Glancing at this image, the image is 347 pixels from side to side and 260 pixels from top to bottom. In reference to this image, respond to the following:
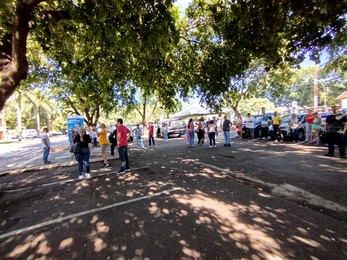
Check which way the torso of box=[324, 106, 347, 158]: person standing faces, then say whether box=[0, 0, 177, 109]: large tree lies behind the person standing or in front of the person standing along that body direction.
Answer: in front

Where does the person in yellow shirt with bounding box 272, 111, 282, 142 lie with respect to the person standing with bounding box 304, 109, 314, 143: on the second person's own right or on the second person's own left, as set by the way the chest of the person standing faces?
on the second person's own right

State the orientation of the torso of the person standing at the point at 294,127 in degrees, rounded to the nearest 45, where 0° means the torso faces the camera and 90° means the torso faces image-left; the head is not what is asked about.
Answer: approximately 0°
